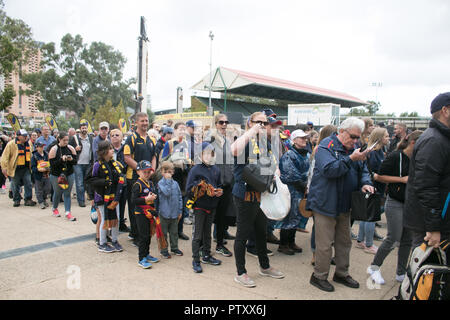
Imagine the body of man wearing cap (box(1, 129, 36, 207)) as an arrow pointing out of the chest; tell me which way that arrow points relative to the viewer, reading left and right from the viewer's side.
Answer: facing the viewer and to the right of the viewer

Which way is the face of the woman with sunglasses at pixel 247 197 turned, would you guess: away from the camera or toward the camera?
toward the camera

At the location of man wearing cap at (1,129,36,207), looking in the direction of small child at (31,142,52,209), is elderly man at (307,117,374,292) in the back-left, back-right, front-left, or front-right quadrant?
front-right

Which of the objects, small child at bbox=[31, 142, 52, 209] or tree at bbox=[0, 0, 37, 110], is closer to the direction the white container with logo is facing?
the small child

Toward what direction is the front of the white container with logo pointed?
toward the camera

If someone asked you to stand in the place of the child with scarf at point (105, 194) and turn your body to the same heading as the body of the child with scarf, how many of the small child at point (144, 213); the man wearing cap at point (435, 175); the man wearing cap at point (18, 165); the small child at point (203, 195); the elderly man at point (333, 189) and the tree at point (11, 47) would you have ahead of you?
4

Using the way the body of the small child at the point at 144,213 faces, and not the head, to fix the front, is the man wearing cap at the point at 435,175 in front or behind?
in front

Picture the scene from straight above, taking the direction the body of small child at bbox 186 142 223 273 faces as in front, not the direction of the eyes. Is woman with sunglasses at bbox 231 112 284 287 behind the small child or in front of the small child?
in front

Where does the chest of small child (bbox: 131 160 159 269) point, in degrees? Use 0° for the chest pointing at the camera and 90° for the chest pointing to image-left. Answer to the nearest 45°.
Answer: approximately 315°

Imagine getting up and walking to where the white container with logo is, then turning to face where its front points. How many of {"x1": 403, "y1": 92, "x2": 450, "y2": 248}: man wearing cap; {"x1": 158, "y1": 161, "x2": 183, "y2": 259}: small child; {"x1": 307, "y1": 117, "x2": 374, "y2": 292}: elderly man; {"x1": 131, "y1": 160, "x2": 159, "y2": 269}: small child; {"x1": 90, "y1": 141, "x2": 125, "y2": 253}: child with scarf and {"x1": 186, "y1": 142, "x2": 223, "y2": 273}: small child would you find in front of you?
6

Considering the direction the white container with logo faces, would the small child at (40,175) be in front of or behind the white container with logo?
in front
